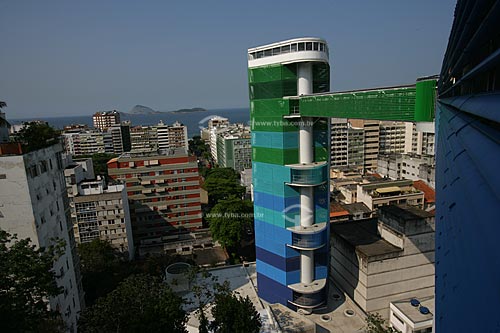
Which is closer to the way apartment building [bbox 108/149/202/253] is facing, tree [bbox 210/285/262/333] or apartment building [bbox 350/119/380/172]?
the tree

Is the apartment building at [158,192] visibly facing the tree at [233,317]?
yes

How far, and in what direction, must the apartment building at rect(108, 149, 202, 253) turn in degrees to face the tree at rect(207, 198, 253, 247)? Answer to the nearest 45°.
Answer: approximately 45° to its left

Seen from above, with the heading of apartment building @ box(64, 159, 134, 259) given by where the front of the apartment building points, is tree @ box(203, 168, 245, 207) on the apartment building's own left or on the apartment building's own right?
on the apartment building's own left

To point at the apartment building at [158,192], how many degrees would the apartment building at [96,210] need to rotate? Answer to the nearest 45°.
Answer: approximately 135° to its left

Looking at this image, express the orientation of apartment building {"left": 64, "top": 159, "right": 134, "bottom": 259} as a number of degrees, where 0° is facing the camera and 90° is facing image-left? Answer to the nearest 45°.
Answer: approximately 0°

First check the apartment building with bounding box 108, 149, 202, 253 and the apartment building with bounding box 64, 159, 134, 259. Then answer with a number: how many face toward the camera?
2

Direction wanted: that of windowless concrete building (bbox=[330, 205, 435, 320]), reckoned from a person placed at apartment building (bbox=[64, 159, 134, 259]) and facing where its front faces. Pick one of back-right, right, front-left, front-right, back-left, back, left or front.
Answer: front-left

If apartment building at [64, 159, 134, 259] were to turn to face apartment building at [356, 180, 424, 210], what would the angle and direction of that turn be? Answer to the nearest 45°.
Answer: approximately 90° to its left

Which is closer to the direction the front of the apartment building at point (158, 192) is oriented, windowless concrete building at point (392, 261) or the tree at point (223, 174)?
the windowless concrete building
